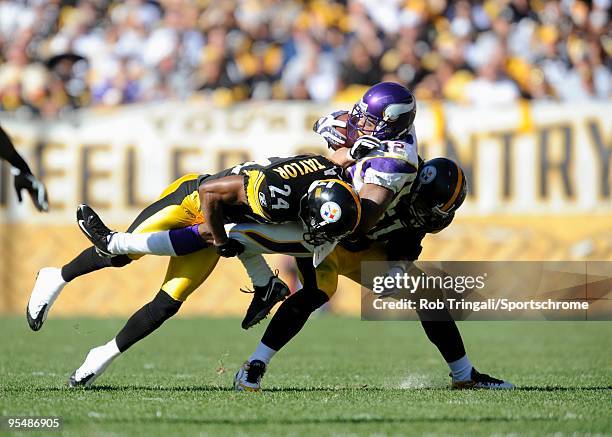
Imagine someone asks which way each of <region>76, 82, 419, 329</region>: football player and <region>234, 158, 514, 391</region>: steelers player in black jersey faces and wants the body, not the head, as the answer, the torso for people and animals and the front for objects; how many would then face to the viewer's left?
1
